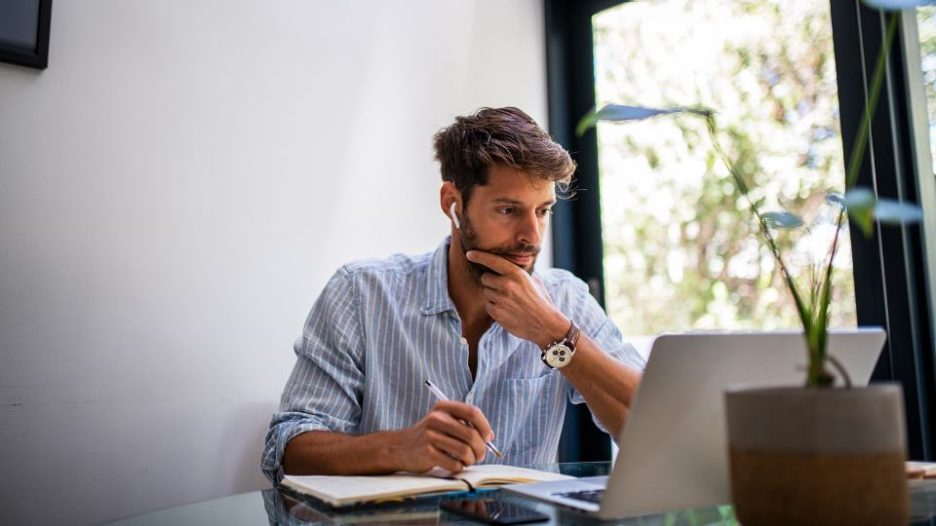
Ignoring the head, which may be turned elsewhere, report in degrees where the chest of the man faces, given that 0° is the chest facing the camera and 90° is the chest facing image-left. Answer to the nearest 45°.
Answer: approximately 315°

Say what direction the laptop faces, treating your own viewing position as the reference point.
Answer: facing away from the viewer and to the left of the viewer

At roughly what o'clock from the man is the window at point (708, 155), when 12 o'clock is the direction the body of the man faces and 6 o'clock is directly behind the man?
The window is roughly at 9 o'clock from the man.

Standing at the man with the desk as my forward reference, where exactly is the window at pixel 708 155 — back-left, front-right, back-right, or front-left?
back-left

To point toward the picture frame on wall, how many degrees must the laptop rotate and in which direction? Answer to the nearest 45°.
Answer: approximately 45° to its left

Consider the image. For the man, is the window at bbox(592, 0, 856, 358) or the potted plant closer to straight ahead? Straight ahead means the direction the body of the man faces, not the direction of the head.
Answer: the potted plant

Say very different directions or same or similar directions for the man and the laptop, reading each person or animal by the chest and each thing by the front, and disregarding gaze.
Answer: very different directions

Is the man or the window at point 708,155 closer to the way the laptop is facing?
the man
